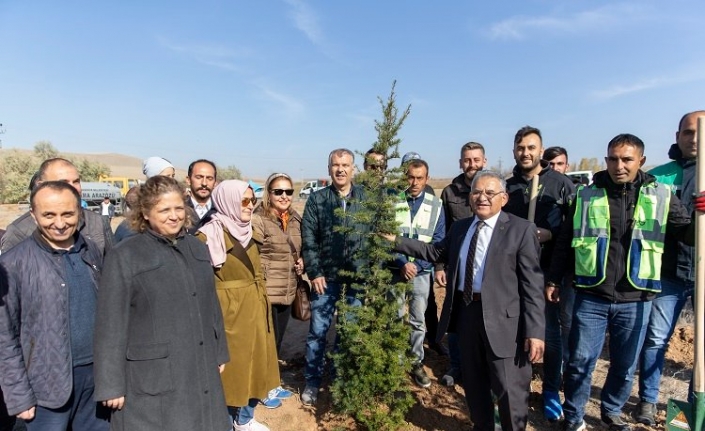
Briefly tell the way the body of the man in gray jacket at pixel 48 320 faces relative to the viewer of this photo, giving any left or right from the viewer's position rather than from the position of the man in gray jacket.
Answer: facing the viewer and to the right of the viewer

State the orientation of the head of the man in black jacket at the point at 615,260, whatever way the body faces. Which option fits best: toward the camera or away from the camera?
toward the camera

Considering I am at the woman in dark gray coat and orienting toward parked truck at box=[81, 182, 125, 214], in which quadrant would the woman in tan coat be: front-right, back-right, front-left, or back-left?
front-right

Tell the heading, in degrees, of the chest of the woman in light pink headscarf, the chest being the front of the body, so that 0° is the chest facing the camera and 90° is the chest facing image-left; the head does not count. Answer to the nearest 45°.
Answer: approximately 315°

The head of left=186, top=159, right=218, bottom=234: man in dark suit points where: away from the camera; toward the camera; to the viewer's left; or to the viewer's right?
toward the camera

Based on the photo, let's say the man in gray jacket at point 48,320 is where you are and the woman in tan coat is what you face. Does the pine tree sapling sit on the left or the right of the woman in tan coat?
right

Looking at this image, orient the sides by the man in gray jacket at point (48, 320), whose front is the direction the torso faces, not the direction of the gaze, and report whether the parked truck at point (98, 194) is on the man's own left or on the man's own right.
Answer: on the man's own left

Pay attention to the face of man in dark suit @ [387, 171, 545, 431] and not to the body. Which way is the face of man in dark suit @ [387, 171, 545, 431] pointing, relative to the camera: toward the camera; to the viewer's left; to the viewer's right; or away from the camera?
toward the camera

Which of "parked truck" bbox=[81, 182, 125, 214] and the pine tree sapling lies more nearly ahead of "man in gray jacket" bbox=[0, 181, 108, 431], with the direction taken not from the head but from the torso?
the pine tree sapling

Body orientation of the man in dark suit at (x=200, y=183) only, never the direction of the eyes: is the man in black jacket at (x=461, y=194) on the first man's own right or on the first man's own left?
on the first man's own left

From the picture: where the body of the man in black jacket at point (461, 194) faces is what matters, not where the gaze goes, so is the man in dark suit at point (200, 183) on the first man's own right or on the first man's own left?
on the first man's own right

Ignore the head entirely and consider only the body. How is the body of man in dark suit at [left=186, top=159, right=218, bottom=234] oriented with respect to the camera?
toward the camera

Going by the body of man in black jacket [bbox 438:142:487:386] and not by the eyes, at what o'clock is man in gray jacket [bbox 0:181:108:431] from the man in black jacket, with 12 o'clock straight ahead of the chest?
The man in gray jacket is roughly at 1 o'clock from the man in black jacket.

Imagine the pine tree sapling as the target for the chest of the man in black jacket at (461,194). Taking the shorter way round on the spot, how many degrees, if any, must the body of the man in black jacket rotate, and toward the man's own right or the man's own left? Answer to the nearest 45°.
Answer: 0° — they already face it

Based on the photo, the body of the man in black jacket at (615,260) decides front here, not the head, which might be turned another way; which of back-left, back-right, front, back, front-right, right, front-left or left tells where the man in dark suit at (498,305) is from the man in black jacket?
front-right
